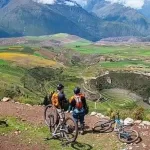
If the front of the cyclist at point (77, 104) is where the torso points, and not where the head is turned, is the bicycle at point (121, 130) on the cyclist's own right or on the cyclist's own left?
on the cyclist's own right

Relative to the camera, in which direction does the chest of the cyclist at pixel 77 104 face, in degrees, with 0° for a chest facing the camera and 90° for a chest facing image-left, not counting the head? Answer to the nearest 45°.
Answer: approximately 180°
